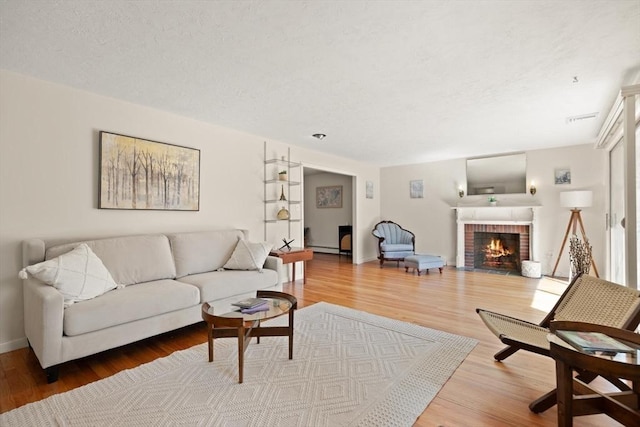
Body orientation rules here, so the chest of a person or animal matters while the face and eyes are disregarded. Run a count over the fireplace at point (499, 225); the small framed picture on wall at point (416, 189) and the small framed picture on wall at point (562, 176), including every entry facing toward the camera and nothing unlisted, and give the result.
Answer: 3

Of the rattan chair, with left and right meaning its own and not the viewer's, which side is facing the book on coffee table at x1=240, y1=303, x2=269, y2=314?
front

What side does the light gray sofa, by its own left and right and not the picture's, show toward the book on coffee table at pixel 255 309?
front

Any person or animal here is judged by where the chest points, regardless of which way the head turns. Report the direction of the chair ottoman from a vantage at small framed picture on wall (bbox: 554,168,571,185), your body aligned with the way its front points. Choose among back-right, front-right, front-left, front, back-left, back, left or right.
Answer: front-right

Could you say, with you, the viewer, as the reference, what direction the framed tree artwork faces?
facing the viewer and to the right of the viewer

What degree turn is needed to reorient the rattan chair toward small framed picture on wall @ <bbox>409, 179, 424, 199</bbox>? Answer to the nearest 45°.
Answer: approximately 90° to its right

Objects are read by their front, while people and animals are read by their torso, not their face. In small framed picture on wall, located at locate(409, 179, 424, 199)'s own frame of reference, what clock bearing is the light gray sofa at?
The light gray sofa is roughly at 1 o'clock from the small framed picture on wall.

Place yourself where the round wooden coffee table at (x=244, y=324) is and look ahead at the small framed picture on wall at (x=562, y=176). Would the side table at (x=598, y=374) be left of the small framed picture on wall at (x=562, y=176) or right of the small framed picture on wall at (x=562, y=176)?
right

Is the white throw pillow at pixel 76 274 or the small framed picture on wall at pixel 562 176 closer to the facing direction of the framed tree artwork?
the small framed picture on wall

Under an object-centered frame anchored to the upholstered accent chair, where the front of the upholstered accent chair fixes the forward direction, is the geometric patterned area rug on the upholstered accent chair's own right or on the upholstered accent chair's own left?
on the upholstered accent chair's own right

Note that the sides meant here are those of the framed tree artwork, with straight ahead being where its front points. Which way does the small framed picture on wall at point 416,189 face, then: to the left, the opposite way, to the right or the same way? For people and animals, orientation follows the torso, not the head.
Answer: to the right

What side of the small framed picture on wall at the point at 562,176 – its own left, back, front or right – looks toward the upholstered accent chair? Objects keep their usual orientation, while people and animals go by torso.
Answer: right

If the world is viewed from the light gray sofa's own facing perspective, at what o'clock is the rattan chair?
The rattan chair is roughly at 12 o'clock from the light gray sofa.

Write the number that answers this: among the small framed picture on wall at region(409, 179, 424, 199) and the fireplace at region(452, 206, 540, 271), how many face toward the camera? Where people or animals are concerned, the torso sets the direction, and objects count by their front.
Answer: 2

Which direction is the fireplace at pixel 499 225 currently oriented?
toward the camera

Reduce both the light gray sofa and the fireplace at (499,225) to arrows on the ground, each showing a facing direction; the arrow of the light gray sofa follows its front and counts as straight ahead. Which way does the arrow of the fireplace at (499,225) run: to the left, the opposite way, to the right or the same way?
to the right

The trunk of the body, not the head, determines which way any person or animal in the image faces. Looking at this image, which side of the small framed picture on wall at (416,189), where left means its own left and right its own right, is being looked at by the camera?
front

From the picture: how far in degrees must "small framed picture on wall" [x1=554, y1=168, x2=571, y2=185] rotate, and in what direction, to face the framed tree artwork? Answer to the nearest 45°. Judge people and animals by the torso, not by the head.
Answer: approximately 45° to its right

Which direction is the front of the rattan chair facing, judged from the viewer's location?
facing the viewer and to the left of the viewer

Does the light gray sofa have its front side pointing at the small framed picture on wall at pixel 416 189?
no

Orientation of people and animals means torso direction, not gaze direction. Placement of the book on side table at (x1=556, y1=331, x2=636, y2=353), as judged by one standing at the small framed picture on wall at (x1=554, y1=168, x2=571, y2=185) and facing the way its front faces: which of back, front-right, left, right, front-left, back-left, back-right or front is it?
front

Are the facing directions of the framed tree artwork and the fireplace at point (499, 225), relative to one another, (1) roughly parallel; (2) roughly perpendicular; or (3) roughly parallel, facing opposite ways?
roughly perpendicular
